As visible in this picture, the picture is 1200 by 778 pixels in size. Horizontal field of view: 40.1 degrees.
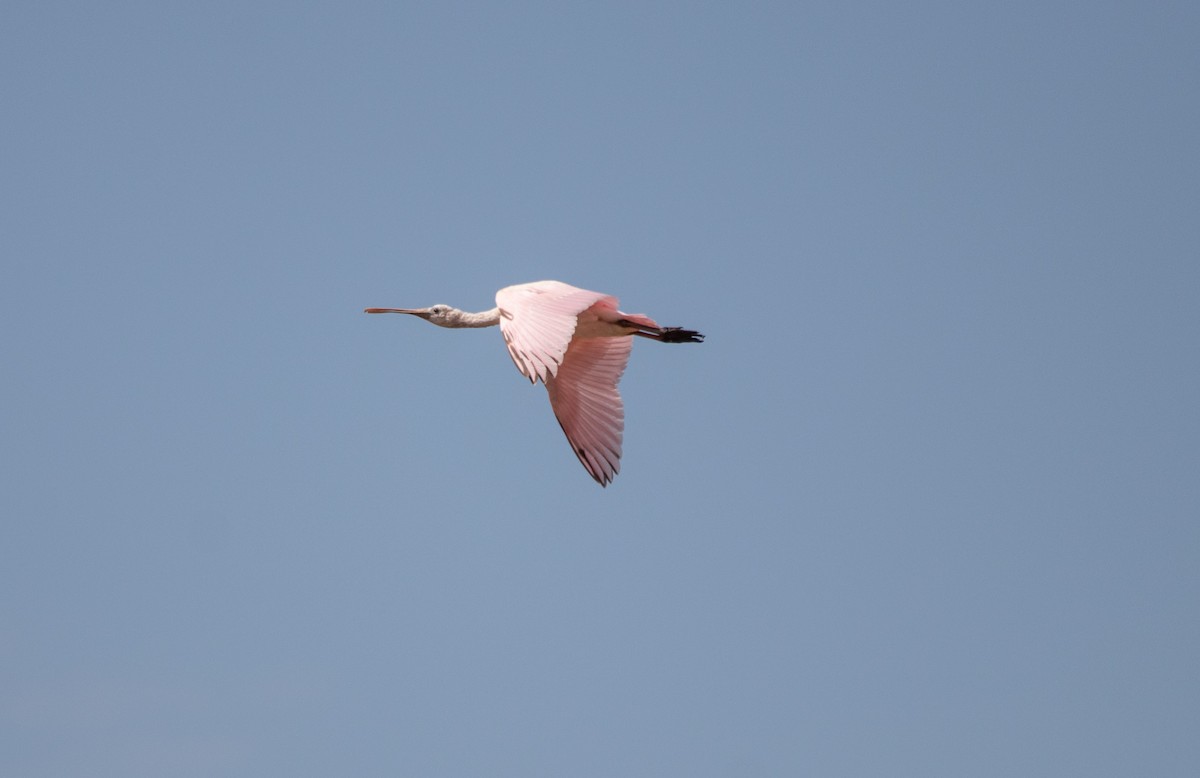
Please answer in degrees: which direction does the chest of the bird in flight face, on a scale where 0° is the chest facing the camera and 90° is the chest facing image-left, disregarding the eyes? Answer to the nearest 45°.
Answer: approximately 90°
